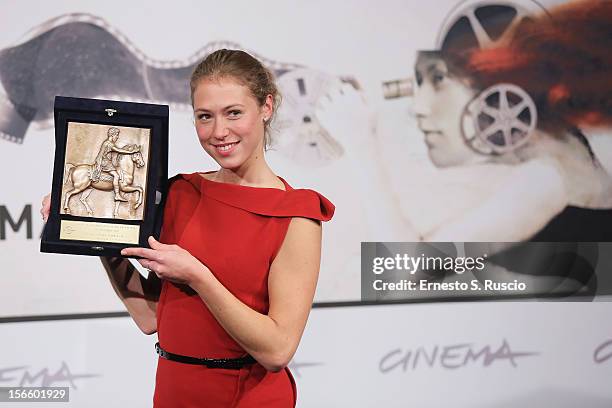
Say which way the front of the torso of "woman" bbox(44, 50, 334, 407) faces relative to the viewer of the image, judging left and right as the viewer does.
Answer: facing the viewer and to the left of the viewer
